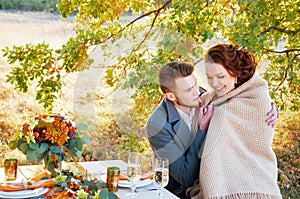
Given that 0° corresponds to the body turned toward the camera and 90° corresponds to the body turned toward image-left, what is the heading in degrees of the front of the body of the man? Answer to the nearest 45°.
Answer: approximately 315°

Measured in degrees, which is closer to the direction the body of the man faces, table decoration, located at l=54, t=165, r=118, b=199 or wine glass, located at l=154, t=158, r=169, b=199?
the wine glass

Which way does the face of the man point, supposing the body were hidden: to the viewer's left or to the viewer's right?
to the viewer's right

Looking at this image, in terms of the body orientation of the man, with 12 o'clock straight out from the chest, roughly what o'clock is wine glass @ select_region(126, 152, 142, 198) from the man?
The wine glass is roughly at 2 o'clock from the man.

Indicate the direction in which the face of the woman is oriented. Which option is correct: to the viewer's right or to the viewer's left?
to the viewer's left

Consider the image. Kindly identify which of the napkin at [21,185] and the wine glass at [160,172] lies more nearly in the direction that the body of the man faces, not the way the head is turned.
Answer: the wine glass

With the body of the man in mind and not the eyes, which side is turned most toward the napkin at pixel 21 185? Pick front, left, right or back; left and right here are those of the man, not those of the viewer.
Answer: right
